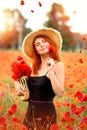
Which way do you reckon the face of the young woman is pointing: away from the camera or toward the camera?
toward the camera

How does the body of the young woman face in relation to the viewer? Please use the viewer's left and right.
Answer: facing the viewer and to the left of the viewer

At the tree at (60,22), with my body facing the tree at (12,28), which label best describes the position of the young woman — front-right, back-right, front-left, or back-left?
front-left
